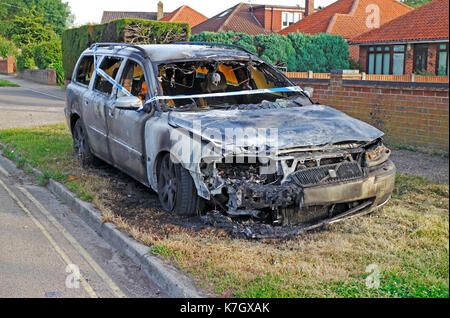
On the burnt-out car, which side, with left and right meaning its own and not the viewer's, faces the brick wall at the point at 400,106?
left

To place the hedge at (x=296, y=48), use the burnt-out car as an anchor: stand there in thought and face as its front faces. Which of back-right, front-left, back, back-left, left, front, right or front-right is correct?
back-left

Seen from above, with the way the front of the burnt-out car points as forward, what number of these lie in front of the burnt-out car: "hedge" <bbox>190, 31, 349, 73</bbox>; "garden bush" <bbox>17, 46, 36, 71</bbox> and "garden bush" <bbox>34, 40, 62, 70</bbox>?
0

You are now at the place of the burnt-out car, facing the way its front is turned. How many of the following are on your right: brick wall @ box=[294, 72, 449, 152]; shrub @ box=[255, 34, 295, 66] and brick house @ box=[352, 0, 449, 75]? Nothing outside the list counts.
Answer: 0

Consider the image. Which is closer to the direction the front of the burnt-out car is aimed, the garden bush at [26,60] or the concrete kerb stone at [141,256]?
the concrete kerb stone

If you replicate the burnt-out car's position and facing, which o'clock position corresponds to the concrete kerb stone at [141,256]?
The concrete kerb stone is roughly at 3 o'clock from the burnt-out car.

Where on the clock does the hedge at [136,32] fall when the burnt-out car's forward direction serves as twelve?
The hedge is roughly at 7 o'clock from the burnt-out car.

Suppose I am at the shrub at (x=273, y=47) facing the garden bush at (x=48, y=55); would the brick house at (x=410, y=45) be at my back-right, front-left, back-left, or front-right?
back-right

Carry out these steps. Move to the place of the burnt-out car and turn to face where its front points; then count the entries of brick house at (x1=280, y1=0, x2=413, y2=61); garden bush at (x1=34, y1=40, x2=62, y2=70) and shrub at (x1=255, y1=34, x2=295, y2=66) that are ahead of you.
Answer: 0

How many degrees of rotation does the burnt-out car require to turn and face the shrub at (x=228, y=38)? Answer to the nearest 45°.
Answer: approximately 135° to its left

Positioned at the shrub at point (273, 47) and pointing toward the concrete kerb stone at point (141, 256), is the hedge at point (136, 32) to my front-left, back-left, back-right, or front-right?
front-right

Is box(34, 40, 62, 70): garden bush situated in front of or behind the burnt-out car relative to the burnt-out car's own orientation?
behind
